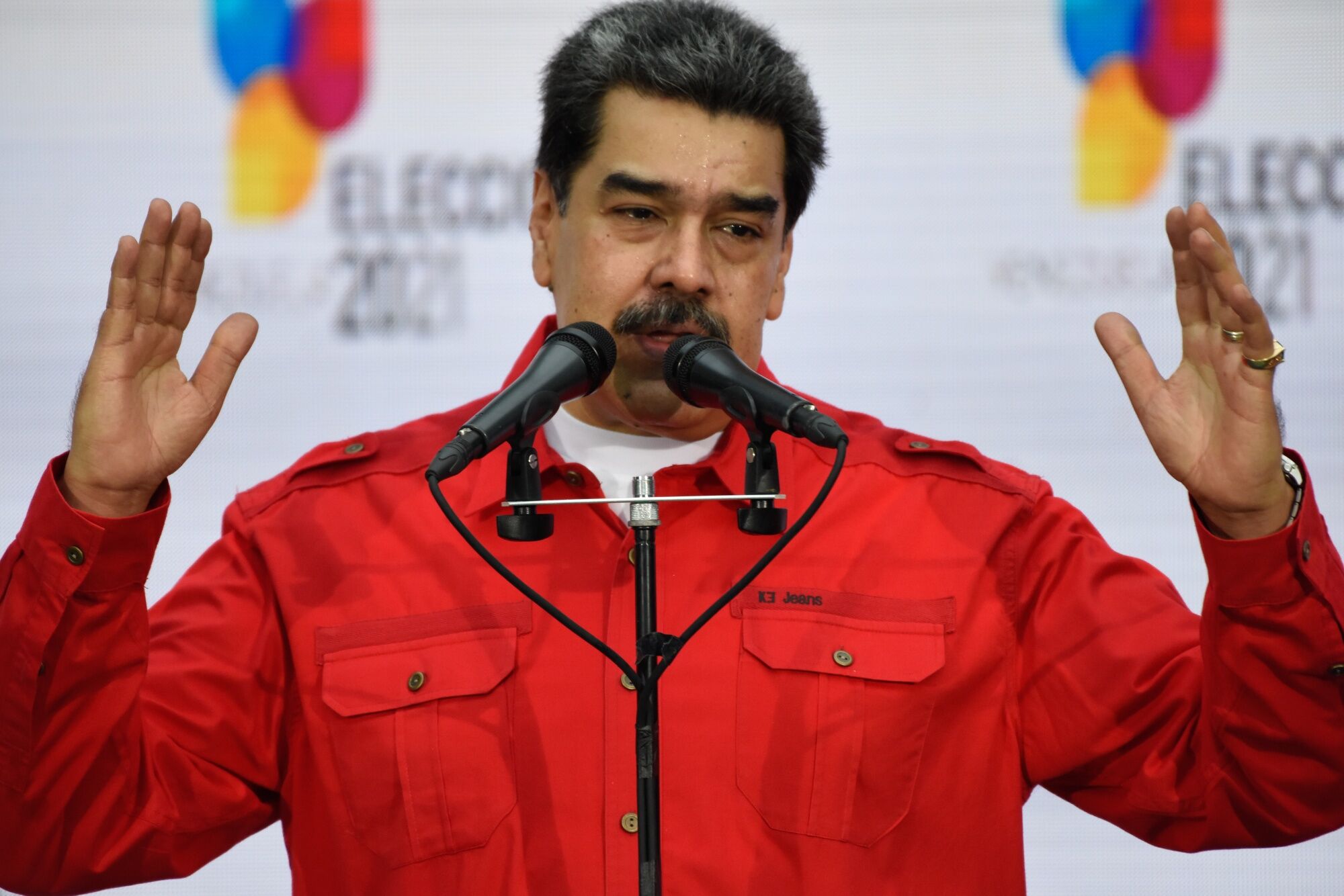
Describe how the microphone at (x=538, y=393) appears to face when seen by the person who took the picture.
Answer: facing away from the viewer and to the right of the viewer

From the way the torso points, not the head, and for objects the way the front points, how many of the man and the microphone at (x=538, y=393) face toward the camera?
1

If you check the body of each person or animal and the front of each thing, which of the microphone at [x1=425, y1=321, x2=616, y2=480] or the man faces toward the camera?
the man

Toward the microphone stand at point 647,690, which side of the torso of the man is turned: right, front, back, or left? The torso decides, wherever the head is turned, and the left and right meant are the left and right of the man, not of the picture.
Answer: front

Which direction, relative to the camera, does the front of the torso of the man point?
toward the camera

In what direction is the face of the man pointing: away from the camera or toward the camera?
toward the camera
